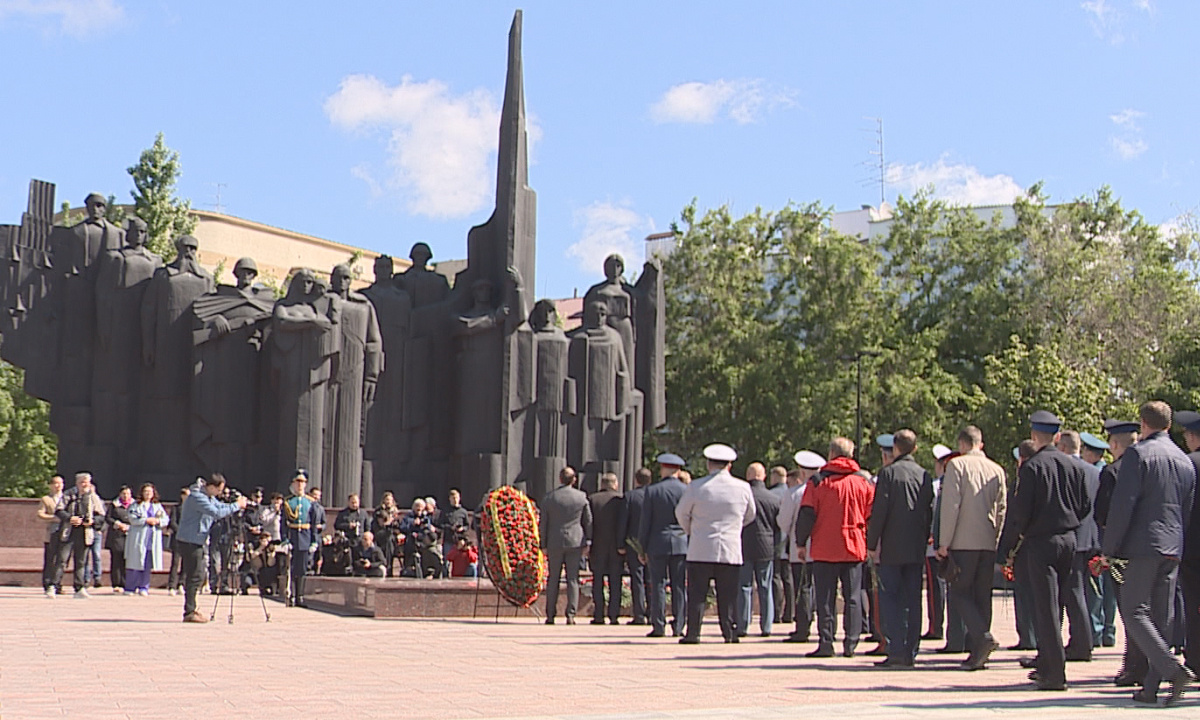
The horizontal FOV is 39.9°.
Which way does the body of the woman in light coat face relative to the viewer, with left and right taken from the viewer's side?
facing the viewer

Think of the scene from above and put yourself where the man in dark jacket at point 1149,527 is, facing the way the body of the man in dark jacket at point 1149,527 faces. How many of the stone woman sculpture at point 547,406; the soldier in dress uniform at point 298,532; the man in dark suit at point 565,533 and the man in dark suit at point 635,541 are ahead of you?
4

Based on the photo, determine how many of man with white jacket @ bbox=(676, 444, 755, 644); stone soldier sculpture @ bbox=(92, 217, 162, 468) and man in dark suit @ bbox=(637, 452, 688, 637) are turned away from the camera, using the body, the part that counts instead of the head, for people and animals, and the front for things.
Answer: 2

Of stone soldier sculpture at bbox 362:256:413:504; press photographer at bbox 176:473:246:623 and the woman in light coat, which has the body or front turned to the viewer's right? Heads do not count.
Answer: the press photographer

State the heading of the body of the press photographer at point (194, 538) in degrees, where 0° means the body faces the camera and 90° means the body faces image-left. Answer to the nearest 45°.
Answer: approximately 270°

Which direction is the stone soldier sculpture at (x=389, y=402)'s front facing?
toward the camera

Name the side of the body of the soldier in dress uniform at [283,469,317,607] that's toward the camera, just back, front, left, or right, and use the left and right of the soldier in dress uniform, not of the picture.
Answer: front

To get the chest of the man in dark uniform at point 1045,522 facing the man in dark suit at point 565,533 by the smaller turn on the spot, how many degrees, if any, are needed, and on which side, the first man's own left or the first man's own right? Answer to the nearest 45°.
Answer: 0° — they already face them

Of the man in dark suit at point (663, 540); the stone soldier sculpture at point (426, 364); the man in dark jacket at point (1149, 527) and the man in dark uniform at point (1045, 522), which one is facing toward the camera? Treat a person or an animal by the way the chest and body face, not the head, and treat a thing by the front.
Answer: the stone soldier sculpture

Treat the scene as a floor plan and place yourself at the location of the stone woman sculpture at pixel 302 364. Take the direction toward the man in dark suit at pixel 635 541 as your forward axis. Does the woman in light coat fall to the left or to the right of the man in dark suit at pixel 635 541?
right

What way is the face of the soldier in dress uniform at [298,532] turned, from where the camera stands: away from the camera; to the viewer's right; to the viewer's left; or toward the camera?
toward the camera

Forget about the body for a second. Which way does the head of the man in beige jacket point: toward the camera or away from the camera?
away from the camera

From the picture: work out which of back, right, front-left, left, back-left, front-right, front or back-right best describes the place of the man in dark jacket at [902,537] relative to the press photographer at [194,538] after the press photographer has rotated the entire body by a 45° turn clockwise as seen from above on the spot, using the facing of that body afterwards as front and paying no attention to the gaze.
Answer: front

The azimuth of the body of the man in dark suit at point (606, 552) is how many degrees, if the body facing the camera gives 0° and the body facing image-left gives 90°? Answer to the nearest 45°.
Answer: approximately 180°

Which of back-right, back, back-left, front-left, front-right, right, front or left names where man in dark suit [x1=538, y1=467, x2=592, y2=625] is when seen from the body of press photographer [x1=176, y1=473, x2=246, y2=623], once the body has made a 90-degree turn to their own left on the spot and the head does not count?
right

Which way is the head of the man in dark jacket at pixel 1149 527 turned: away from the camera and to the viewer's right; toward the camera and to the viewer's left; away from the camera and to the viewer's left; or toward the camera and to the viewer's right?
away from the camera and to the viewer's left

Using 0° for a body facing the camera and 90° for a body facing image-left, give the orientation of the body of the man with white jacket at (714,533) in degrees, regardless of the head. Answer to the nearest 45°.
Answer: approximately 180°
